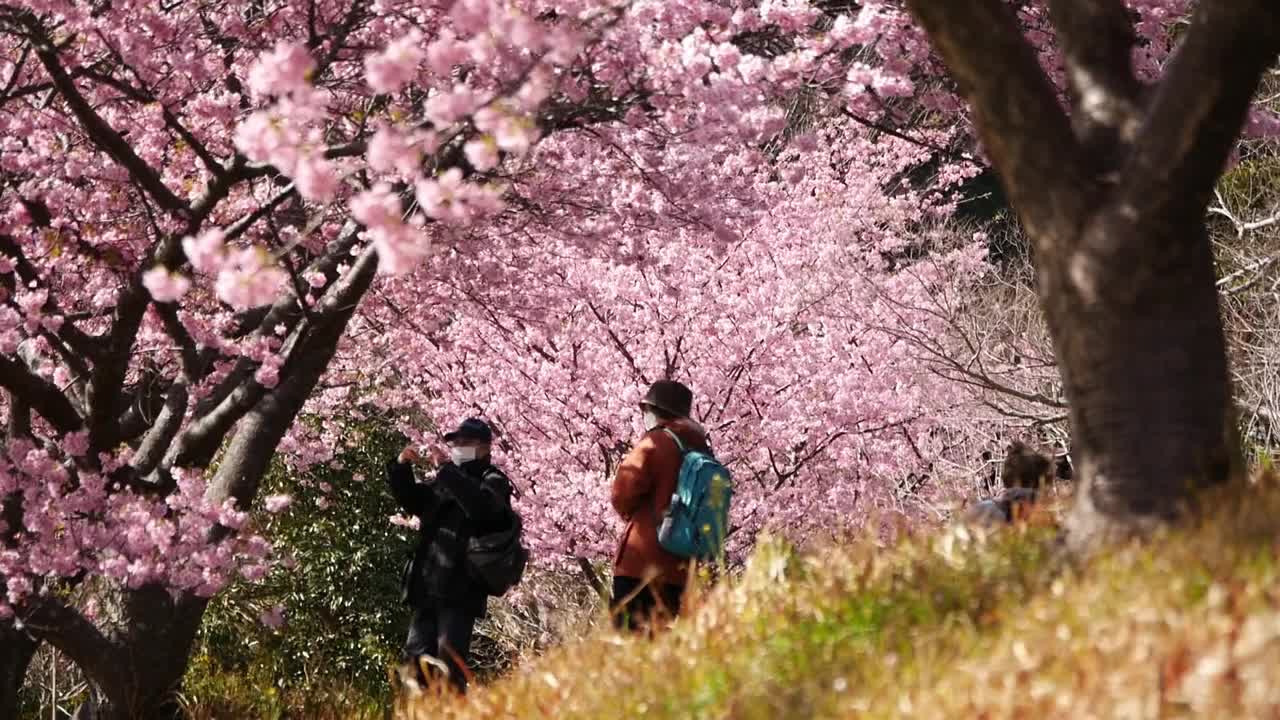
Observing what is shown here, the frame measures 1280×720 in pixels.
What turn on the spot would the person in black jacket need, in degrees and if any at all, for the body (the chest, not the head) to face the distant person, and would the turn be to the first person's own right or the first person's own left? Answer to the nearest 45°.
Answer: approximately 135° to the first person's own left

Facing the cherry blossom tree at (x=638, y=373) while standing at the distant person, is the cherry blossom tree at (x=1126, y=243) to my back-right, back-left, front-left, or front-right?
back-left

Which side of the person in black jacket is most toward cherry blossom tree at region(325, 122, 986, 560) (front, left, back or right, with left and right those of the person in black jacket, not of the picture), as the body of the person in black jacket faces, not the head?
back

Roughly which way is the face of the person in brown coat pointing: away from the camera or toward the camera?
away from the camera

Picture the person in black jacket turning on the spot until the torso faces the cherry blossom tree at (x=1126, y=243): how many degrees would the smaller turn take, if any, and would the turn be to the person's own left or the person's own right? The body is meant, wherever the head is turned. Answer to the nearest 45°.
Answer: approximately 90° to the person's own left

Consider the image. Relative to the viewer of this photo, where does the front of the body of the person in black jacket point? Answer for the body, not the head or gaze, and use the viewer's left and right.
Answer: facing the viewer and to the left of the viewer
